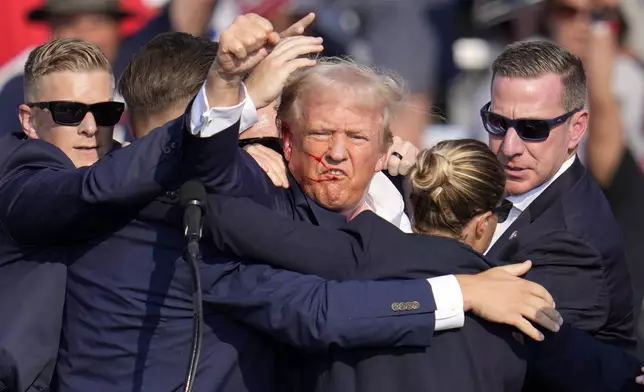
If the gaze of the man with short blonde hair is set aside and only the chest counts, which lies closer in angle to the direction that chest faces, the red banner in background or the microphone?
the microphone

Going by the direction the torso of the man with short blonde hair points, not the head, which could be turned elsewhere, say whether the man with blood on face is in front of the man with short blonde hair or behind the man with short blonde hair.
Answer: in front

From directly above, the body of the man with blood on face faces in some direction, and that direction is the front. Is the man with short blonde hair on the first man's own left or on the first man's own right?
on the first man's own right

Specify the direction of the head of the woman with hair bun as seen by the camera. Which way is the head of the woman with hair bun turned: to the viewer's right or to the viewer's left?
to the viewer's right

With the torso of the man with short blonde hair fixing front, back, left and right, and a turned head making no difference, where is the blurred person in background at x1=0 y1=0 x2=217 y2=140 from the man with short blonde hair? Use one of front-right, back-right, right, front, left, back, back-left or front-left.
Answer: back-left

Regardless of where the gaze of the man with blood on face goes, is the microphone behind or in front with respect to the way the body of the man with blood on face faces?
in front

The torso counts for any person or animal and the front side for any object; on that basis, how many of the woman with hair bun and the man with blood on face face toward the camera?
1

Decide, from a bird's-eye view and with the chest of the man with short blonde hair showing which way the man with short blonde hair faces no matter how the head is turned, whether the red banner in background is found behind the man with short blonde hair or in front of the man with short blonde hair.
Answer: behind

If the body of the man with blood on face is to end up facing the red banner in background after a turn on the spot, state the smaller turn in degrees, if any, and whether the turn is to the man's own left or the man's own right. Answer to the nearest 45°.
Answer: approximately 135° to the man's own right

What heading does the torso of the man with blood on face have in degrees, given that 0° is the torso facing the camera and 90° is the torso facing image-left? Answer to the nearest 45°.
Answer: approximately 0°
